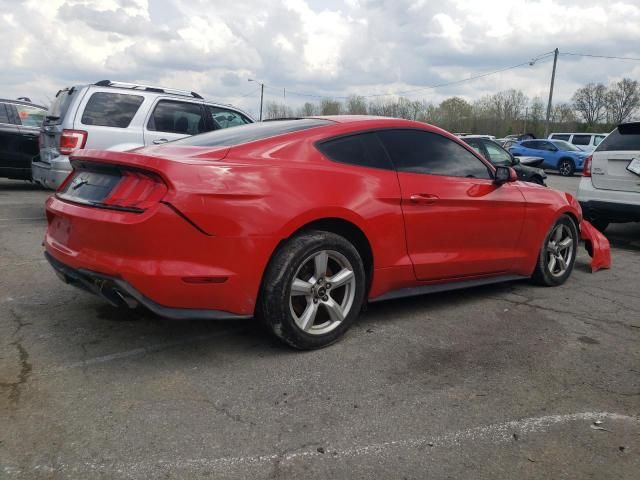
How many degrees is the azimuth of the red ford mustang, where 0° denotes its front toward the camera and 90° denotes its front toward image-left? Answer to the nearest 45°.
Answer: approximately 225°

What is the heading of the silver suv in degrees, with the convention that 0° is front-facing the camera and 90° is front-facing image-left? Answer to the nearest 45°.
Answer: approximately 225°

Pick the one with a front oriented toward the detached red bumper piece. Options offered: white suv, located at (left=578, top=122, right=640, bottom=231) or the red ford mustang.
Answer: the red ford mustang

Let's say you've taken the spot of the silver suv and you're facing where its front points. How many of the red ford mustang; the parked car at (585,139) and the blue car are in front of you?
2

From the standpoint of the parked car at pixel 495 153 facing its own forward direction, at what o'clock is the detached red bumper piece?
The detached red bumper piece is roughly at 1 o'clock from the parked car.

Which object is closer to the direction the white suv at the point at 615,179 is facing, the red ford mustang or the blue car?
the blue car

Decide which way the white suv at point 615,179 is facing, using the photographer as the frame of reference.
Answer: facing away from the viewer

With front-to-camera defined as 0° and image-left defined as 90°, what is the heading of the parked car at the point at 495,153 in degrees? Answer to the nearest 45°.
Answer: approximately 315°

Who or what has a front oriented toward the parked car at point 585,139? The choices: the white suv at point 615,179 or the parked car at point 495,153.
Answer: the white suv

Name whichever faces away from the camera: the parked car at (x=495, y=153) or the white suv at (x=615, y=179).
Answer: the white suv

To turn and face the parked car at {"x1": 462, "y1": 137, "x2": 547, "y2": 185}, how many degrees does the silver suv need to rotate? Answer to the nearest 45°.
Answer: approximately 45° to its right
